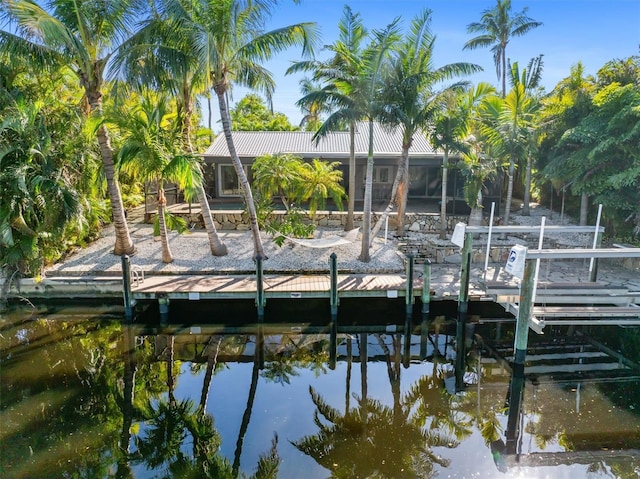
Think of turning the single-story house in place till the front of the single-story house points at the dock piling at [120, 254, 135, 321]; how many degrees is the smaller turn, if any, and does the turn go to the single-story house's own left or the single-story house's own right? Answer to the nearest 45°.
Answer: approximately 45° to the single-story house's own right

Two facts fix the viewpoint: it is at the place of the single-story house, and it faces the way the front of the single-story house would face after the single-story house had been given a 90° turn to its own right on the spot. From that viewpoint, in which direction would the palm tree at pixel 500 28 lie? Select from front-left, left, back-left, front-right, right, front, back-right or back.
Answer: back-right

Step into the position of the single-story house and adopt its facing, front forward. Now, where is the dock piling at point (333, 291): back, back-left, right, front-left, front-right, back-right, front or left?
front

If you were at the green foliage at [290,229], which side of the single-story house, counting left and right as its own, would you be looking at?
front

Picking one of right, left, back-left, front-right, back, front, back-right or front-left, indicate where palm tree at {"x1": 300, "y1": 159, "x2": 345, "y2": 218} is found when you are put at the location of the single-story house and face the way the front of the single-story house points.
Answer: front

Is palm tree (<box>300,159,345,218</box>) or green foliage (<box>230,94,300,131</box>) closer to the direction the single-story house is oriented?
the palm tree

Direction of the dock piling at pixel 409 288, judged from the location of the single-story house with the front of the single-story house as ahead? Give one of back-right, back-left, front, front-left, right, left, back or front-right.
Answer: front

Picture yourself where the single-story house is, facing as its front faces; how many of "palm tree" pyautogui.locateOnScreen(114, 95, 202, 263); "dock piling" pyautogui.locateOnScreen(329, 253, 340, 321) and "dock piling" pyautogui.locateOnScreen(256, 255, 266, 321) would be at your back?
0

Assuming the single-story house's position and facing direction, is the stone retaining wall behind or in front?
in front

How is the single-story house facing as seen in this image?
toward the camera

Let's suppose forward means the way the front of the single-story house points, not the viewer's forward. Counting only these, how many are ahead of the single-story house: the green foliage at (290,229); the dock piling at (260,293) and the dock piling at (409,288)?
3

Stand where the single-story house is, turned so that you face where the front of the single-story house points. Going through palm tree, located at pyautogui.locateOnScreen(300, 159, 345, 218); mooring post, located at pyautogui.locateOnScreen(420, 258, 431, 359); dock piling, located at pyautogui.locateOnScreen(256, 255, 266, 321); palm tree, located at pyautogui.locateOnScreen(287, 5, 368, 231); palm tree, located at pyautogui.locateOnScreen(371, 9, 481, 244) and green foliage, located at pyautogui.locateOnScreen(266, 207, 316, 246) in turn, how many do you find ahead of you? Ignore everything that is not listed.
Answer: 6

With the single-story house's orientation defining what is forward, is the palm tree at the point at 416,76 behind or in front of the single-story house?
in front

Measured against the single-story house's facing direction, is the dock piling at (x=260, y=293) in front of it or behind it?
in front

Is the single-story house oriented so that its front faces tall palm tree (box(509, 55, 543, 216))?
no
